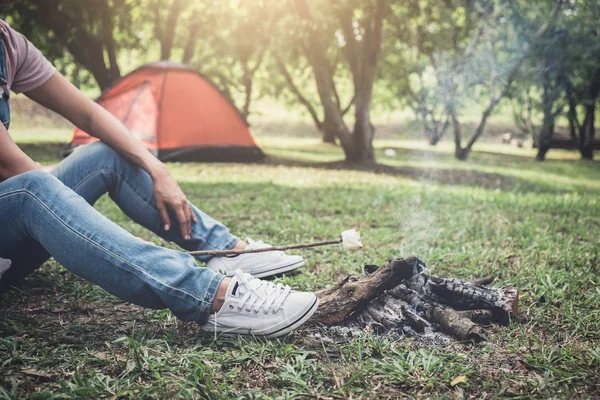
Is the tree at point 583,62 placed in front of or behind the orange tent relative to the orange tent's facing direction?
behind

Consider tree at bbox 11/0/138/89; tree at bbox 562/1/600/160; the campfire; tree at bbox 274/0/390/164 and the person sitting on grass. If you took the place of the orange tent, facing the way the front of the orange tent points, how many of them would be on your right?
1

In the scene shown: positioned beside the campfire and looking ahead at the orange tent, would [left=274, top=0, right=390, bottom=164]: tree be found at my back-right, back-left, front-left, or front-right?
front-right

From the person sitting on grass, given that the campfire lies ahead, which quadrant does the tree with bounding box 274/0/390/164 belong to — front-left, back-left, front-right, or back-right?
front-left

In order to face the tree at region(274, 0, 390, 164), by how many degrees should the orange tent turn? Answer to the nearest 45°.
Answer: approximately 135° to its left

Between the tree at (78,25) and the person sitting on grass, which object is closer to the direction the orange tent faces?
the person sitting on grass

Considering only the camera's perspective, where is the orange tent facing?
facing the viewer and to the left of the viewer

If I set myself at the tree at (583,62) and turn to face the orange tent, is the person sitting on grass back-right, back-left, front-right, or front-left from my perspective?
front-left

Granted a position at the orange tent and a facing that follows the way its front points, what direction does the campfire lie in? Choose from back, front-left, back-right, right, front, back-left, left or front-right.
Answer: front-left

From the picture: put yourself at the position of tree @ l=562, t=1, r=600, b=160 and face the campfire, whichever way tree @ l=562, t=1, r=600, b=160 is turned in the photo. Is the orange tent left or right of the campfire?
right

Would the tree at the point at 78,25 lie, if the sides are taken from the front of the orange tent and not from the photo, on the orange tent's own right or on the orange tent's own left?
on the orange tent's own right

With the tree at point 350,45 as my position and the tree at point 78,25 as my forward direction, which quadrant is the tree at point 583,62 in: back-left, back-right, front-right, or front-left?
back-right
